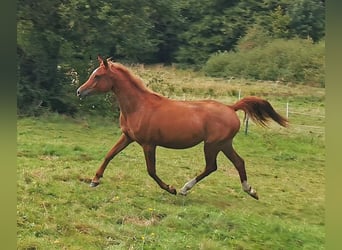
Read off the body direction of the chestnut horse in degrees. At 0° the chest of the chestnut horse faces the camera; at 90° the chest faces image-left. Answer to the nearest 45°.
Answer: approximately 90°
